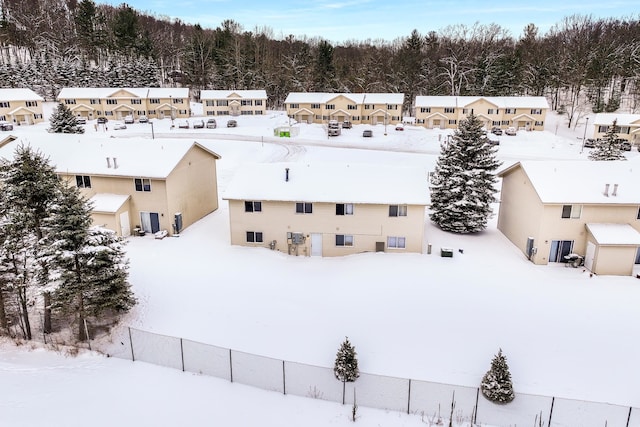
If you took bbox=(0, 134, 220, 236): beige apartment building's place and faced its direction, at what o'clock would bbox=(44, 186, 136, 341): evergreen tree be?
The evergreen tree is roughly at 5 o'clock from the beige apartment building.

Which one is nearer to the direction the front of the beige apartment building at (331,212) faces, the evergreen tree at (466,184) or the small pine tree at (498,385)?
the evergreen tree

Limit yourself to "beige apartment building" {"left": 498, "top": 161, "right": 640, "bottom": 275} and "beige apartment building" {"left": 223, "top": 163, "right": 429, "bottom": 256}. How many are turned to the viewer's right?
0

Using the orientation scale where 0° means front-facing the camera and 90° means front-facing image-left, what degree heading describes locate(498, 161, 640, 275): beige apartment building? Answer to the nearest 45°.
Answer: approximately 135°

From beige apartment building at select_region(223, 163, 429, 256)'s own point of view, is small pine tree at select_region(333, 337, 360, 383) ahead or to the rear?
to the rear

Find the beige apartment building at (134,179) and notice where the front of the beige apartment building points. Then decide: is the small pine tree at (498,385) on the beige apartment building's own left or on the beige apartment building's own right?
on the beige apartment building's own right

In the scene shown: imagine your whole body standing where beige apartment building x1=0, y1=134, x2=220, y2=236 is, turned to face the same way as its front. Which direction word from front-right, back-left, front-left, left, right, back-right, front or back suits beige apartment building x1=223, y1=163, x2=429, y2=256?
right

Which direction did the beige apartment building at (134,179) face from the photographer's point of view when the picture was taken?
facing away from the viewer and to the right of the viewer

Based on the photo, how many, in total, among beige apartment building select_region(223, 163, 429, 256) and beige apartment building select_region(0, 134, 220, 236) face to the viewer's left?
0

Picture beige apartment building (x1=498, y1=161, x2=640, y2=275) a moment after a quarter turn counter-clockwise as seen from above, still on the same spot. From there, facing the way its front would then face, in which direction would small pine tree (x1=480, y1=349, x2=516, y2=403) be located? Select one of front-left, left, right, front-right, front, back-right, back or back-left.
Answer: front-left

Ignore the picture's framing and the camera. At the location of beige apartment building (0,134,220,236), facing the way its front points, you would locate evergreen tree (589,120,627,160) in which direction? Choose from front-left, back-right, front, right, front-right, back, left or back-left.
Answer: front-right

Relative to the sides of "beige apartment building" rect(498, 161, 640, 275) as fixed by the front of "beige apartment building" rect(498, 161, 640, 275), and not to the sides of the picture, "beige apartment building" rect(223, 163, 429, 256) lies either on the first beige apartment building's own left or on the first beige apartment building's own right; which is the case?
on the first beige apartment building's own left

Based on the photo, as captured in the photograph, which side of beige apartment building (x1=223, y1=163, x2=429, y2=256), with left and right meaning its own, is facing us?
back

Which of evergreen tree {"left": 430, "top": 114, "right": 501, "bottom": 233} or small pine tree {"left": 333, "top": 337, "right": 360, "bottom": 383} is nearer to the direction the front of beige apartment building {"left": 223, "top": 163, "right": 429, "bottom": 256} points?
the evergreen tree

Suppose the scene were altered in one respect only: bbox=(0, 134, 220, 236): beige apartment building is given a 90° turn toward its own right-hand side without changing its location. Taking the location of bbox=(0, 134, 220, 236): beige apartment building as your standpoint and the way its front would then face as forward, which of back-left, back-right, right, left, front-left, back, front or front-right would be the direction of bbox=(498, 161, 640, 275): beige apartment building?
front

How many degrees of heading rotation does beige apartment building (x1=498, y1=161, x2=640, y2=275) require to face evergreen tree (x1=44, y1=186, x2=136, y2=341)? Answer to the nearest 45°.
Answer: approximately 90° to its left
